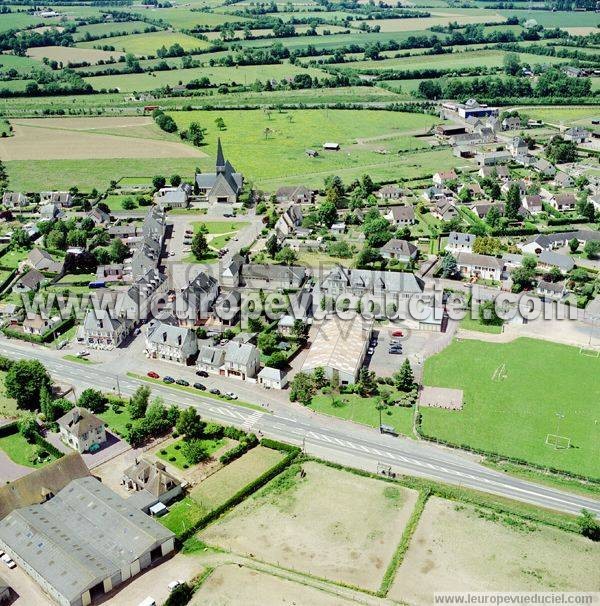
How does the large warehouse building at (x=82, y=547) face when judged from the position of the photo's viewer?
facing the viewer and to the right of the viewer

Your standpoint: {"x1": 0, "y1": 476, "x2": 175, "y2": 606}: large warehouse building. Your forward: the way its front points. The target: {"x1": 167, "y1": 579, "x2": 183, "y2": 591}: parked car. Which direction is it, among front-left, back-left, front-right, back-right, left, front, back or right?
front
